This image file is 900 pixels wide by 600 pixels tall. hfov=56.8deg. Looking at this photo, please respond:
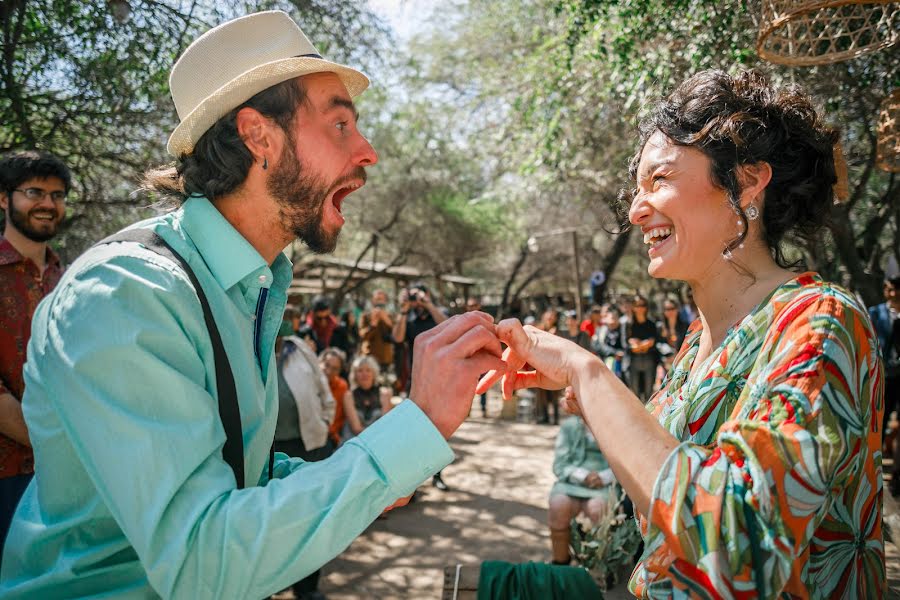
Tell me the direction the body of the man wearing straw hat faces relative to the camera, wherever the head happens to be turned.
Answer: to the viewer's right

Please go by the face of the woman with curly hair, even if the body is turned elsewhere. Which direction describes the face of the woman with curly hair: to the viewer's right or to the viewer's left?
to the viewer's left

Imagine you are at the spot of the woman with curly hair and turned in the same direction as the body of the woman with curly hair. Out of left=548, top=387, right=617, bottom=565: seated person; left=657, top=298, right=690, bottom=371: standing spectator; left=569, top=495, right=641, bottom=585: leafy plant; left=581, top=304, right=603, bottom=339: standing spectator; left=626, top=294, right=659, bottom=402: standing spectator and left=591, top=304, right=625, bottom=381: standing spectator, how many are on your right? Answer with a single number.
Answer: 6

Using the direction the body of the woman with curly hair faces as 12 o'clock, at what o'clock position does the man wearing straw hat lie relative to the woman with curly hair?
The man wearing straw hat is roughly at 11 o'clock from the woman with curly hair.

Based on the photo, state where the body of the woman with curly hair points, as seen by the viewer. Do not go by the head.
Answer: to the viewer's left

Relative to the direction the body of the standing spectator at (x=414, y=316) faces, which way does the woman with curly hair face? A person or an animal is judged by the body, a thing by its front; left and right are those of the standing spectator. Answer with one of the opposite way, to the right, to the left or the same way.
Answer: to the right

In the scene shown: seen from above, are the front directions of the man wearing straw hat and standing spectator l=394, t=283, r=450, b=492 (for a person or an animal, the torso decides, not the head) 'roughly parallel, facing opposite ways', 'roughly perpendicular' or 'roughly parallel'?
roughly perpendicular

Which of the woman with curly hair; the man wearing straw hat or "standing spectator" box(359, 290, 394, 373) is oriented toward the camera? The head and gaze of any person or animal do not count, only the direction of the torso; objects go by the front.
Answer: the standing spectator

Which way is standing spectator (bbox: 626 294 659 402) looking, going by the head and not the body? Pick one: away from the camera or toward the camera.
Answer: toward the camera

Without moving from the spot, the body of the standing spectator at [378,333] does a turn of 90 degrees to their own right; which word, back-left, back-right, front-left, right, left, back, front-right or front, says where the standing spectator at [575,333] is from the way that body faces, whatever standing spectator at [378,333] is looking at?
back

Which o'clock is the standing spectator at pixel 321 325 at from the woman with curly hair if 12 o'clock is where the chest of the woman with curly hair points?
The standing spectator is roughly at 2 o'clock from the woman with curly hair.

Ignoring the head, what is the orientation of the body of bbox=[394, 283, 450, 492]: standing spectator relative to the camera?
toward the camera

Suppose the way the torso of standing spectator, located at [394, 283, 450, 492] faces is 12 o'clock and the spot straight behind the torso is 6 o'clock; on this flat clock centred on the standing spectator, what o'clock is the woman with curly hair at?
The woman with curly hair is roughly at 12 o'clock from the standing spectator.

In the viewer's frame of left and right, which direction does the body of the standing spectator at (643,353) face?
facing the viewer

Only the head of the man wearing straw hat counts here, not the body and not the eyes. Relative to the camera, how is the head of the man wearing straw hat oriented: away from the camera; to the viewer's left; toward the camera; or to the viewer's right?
to the viewer's right

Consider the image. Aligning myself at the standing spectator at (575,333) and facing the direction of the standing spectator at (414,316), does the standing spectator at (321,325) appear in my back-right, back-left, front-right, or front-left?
front-right
